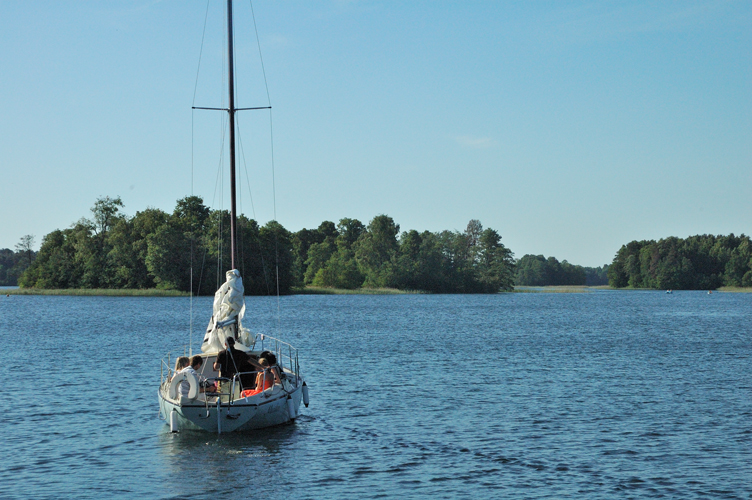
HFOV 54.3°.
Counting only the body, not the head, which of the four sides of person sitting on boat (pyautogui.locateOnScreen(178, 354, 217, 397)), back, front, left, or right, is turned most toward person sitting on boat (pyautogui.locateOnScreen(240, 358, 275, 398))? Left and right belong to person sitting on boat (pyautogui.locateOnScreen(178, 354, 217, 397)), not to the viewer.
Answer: front

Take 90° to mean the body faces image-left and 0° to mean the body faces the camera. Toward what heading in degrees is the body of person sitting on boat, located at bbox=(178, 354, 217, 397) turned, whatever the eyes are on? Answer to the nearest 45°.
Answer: approximately 270°

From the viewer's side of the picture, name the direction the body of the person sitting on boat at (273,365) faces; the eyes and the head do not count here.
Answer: to the viewer's left

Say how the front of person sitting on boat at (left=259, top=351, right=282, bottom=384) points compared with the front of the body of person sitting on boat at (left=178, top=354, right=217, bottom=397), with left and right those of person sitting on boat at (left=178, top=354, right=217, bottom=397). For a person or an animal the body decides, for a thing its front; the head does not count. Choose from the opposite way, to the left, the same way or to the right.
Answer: the opposite way

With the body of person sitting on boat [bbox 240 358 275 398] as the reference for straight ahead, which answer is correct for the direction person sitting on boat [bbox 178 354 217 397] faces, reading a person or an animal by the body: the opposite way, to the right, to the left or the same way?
the opposite way

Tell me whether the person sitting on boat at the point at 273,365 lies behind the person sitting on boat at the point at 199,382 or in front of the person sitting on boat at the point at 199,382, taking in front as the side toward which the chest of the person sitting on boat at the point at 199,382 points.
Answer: in front

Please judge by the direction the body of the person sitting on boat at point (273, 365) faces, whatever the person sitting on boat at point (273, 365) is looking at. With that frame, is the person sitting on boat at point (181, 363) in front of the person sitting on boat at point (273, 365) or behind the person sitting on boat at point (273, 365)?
in front

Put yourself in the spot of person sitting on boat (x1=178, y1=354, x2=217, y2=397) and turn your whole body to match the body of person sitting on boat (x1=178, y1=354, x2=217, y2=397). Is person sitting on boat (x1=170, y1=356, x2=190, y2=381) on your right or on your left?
on your left

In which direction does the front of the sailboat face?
away from the camera

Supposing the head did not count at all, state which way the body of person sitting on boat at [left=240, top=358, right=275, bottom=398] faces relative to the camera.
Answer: to the viewer's left
